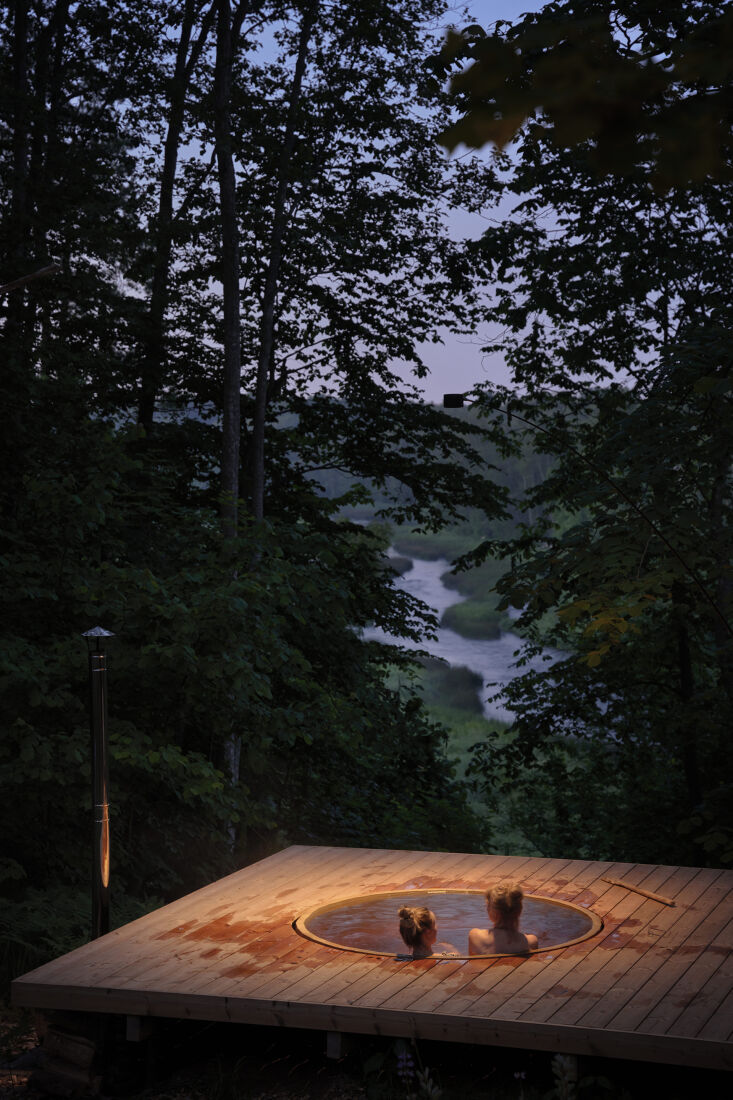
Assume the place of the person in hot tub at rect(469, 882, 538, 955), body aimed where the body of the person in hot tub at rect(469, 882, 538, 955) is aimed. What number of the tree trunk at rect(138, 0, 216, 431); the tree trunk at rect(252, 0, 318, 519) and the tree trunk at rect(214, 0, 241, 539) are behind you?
0

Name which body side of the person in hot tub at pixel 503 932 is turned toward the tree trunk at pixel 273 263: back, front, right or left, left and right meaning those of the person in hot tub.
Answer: front

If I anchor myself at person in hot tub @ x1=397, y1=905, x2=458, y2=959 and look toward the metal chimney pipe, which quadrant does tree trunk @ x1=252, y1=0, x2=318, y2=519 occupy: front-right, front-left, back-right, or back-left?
front-right

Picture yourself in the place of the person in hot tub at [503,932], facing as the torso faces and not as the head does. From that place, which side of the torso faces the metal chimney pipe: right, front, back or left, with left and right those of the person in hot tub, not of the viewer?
left

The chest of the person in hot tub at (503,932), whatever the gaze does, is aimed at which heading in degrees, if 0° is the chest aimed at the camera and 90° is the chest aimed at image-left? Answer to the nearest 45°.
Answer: approximately 180°

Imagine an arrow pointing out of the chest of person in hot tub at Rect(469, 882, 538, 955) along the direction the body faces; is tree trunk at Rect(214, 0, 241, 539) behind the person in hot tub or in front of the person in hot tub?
in front

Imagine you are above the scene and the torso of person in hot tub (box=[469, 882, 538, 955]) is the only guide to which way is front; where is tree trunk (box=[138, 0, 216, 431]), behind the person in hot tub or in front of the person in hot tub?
in front
